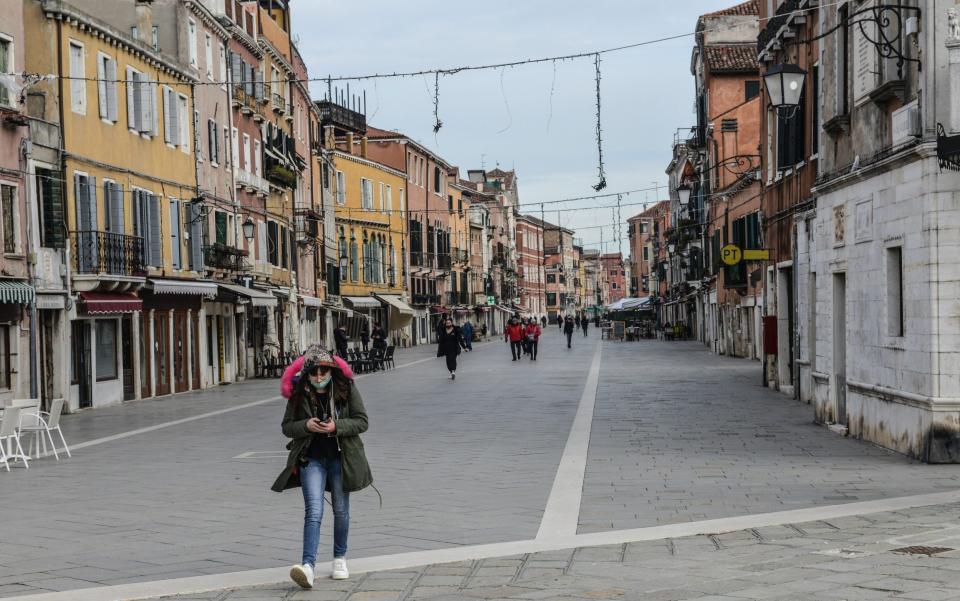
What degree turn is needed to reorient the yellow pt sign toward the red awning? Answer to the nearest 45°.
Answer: approximately 45° to its right

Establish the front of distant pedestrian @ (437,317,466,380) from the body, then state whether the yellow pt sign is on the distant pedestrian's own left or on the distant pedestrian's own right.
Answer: on the distant pedestrian's own left

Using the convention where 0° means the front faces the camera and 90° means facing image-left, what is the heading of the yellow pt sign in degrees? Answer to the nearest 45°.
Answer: approximately 0°

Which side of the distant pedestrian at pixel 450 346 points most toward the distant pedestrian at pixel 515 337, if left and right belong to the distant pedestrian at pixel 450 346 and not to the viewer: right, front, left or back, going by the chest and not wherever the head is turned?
back

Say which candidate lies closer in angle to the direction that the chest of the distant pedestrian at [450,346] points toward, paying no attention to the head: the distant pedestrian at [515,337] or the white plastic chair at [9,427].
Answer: the white plastic chair

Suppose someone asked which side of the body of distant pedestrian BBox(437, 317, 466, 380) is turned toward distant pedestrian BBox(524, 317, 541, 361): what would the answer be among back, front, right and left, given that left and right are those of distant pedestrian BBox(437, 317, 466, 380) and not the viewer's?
back

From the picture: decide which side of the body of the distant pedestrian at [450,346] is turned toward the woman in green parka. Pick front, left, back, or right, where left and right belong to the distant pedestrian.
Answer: front

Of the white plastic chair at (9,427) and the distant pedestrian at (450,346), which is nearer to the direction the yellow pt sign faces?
the white plastic chair
